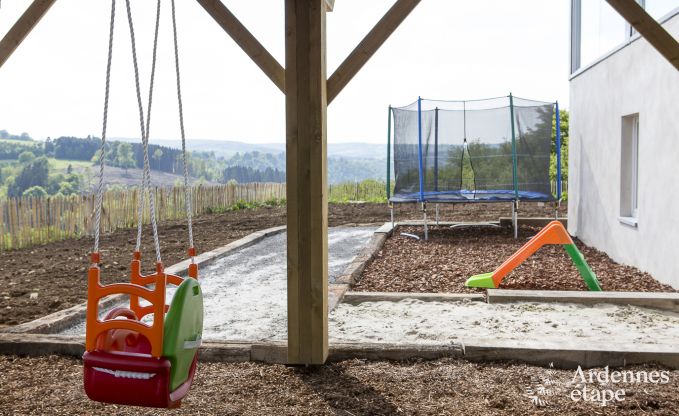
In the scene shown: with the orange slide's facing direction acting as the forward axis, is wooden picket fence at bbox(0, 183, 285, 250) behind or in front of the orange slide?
in front

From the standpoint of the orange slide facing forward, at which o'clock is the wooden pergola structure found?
The wooden pergola structure is roughly at 10 o'clock from the orange slide.

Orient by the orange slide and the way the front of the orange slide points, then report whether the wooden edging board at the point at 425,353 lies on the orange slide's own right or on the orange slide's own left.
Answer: on the orange slide's own left

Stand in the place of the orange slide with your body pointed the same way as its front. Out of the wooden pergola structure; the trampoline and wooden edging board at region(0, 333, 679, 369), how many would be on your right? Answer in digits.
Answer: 1

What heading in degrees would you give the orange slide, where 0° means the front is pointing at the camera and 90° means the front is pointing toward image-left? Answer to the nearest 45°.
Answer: approximately 90°

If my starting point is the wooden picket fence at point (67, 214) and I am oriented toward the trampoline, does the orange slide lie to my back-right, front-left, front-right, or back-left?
front-right

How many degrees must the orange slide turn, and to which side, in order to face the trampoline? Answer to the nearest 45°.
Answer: approximately 90° to its right

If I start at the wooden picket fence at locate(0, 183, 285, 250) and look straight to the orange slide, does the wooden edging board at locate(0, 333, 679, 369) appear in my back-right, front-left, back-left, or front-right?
front-right
